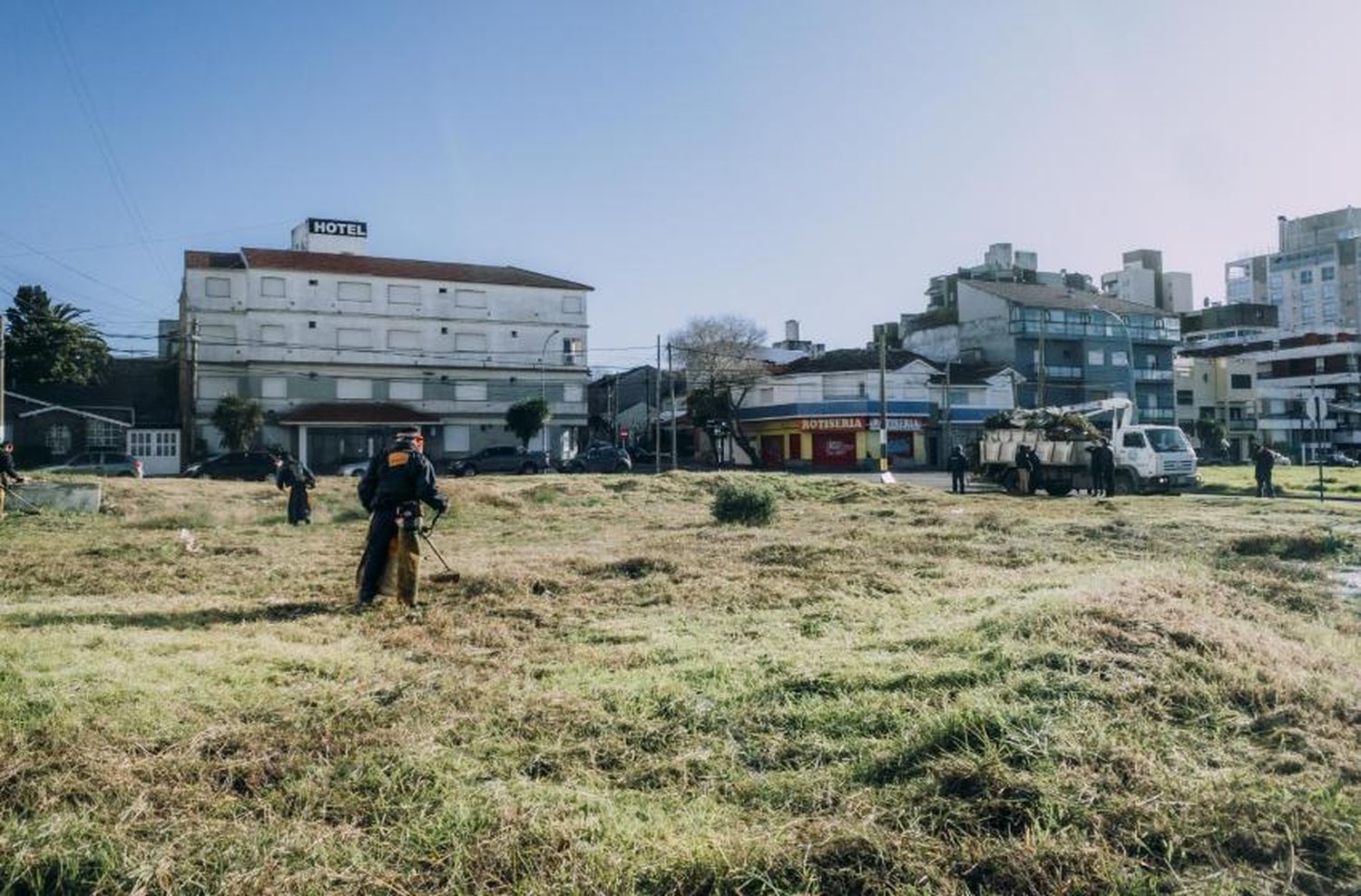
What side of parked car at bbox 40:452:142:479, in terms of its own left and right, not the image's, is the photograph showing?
left

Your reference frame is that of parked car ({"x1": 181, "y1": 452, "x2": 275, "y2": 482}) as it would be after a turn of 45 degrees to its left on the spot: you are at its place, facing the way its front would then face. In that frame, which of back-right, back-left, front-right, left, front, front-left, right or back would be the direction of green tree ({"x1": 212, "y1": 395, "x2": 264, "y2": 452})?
back-right

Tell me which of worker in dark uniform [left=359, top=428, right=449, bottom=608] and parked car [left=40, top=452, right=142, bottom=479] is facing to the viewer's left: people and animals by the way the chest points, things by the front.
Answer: the parked car

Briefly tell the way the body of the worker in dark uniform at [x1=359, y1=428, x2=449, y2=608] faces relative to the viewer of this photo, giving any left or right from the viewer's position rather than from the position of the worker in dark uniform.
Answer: facing away from the viewer and to the right of the viewer

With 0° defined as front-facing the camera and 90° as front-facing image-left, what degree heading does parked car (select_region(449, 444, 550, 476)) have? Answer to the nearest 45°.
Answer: approximately 90°
